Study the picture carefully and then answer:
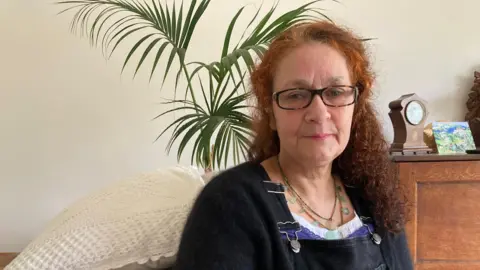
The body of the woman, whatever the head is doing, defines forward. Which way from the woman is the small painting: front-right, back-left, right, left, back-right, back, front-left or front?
left

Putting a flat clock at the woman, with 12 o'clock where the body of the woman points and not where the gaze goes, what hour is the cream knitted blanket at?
The cream knitted blanket is roughly at 4 o'clock from the woman.

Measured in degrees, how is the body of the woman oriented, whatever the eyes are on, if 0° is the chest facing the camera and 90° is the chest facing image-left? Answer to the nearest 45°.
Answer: approximately 315°

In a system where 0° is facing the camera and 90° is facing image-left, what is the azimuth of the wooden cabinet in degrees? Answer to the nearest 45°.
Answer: approximately 0°

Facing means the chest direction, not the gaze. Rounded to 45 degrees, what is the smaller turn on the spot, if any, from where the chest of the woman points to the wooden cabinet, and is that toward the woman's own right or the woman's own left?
approximately 90° to the woman's own left

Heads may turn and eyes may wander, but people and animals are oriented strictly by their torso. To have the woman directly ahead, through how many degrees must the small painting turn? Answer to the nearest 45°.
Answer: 0° — it already faces them
